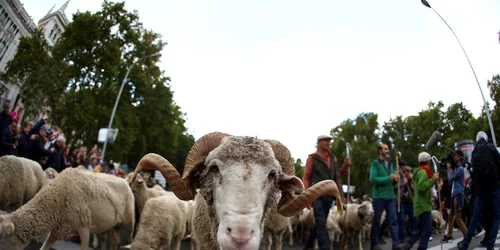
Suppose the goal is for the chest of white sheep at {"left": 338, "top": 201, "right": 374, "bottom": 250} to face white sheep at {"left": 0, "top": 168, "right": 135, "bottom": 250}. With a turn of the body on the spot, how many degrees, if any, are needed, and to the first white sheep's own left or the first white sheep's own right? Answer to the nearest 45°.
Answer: approximately 90° to the first white sheep's own right

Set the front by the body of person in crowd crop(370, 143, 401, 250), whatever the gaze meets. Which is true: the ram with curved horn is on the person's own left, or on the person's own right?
on the person's own right

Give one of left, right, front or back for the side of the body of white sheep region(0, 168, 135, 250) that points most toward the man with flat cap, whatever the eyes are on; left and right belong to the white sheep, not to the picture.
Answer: back

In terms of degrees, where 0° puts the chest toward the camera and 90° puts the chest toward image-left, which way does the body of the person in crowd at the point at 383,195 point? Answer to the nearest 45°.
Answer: approximately 315°

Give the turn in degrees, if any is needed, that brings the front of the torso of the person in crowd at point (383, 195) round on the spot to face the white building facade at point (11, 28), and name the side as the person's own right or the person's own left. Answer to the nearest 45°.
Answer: approximately 135° to the person's own right

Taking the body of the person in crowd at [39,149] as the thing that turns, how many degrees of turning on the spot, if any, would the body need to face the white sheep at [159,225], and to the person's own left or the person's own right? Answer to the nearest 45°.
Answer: approximately 45° to the person's own right

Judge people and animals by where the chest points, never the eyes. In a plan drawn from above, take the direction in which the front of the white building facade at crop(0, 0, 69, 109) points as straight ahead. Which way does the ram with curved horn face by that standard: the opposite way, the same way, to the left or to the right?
to the right

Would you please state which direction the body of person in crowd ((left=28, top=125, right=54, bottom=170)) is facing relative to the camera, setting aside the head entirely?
to the viewer's right

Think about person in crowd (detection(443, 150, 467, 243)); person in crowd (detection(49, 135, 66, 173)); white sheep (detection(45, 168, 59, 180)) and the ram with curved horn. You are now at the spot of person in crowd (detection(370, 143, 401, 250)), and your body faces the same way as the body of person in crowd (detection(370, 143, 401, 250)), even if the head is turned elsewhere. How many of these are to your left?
1
